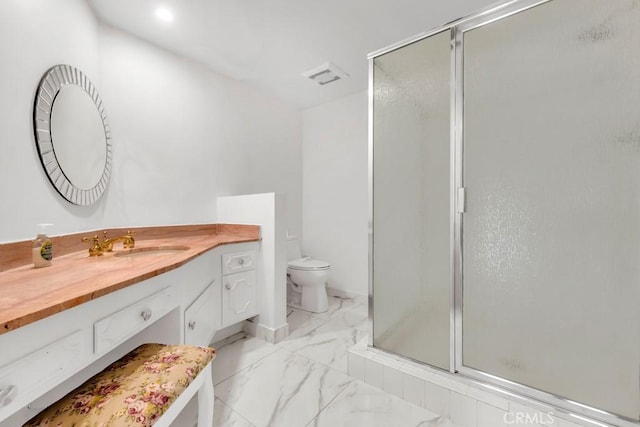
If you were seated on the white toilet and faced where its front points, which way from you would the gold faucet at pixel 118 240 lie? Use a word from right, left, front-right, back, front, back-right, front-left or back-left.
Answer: right

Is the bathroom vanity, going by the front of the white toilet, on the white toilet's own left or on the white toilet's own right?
on the white toilet's own right

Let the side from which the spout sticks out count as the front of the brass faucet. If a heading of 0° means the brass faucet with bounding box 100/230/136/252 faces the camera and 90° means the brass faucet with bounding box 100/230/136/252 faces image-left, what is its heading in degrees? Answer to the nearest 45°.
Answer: approximately 315°

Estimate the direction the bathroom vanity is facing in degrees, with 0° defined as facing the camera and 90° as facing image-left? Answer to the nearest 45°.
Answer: approximately 315°

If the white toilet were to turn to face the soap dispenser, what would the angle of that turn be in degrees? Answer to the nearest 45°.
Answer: approximately 90° to its right

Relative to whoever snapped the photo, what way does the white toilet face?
facing the viewer and to the right of the viewer

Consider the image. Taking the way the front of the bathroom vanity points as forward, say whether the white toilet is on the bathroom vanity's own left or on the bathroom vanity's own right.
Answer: on the bathroom vanity's own left

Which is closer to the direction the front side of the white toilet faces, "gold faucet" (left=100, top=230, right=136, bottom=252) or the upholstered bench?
the upholstered bench

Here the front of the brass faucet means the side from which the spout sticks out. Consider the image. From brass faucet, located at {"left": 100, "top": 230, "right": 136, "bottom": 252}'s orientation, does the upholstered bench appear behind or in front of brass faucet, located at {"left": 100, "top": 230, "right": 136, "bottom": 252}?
in front

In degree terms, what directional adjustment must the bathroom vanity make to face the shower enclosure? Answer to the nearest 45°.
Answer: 0° — it already faces it
